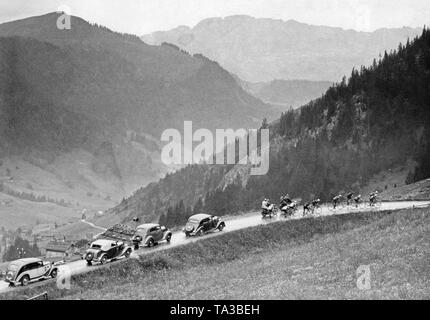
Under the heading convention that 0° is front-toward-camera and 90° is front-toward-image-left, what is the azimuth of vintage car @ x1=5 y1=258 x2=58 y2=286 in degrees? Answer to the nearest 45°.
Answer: approximately 225°
